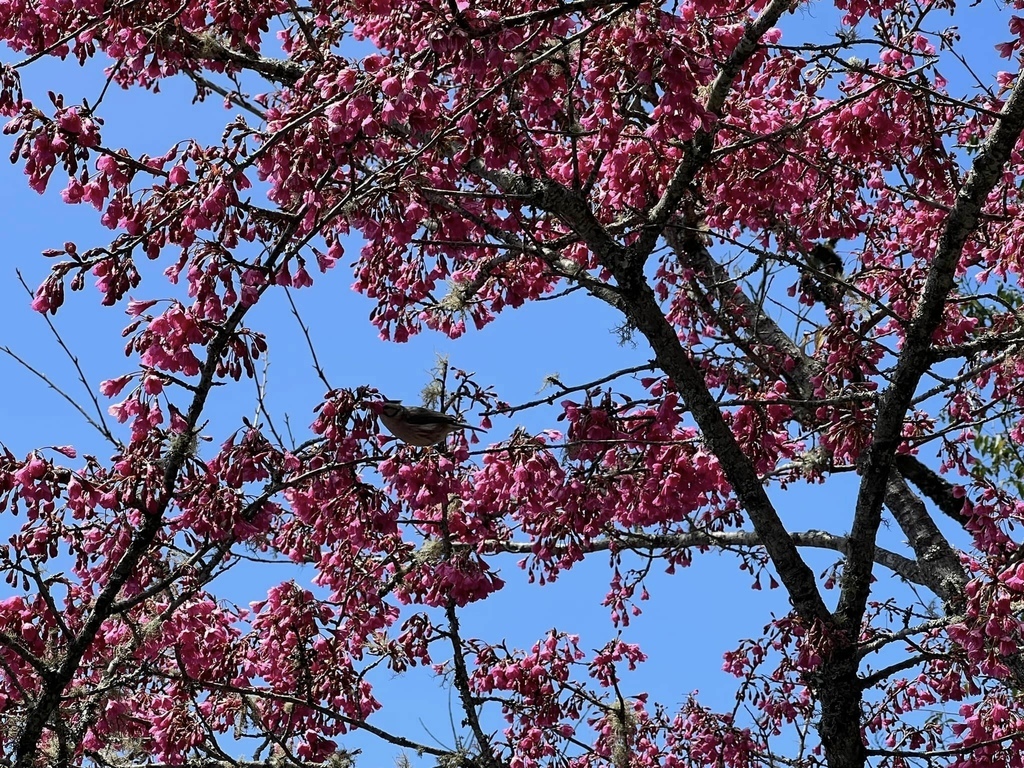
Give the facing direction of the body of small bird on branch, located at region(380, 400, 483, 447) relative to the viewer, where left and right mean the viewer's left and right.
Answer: facing to the left of the viewer

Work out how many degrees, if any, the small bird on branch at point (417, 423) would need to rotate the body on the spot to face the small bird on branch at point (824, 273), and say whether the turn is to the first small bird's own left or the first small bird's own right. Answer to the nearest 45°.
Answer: approximately 135° to the first small bird's own right
